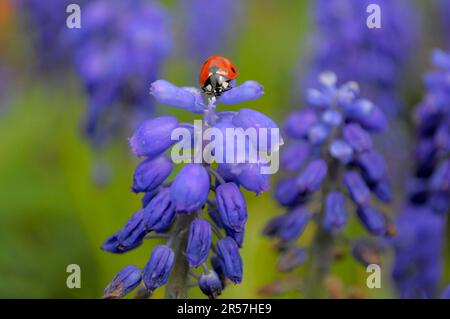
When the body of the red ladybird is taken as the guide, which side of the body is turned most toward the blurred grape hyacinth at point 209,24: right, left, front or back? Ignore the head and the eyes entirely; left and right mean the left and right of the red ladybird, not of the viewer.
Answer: back

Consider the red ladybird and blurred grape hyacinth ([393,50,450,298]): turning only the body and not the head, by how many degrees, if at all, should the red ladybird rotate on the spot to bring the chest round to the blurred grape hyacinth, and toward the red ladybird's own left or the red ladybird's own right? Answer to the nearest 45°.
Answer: approximately 135° to the red ladybird's own left

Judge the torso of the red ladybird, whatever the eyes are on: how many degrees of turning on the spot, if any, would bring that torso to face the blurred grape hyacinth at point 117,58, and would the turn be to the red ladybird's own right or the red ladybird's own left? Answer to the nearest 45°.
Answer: approximately 180°

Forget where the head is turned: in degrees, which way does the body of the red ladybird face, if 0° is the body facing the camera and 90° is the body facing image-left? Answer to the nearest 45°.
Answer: approximately 0°
